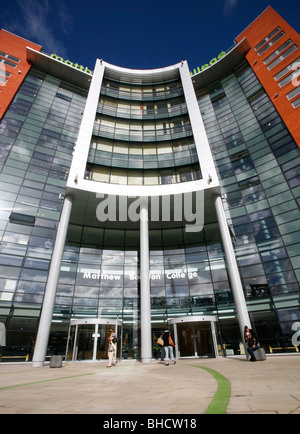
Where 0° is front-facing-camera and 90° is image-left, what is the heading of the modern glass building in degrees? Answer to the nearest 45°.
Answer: approximately 0°
